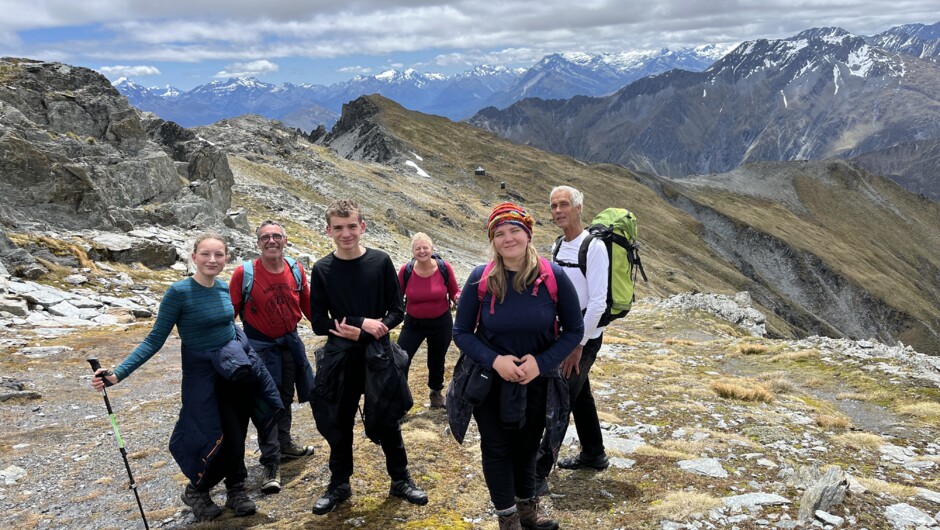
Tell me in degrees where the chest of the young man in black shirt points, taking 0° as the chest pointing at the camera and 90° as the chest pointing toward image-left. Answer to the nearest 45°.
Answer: approximately 0°

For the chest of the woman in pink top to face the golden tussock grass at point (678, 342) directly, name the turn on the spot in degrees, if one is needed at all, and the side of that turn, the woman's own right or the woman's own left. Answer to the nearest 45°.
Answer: approximately 135° to the woman's own left

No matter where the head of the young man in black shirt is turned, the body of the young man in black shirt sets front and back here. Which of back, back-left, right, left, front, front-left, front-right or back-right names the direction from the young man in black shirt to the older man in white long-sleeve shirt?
left

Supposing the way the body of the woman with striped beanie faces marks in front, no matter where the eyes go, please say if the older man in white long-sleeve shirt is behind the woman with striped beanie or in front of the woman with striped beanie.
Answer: behind

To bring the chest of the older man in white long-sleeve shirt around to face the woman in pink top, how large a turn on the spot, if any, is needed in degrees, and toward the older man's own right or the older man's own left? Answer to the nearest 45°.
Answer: approximately 90° to the older man's own right
